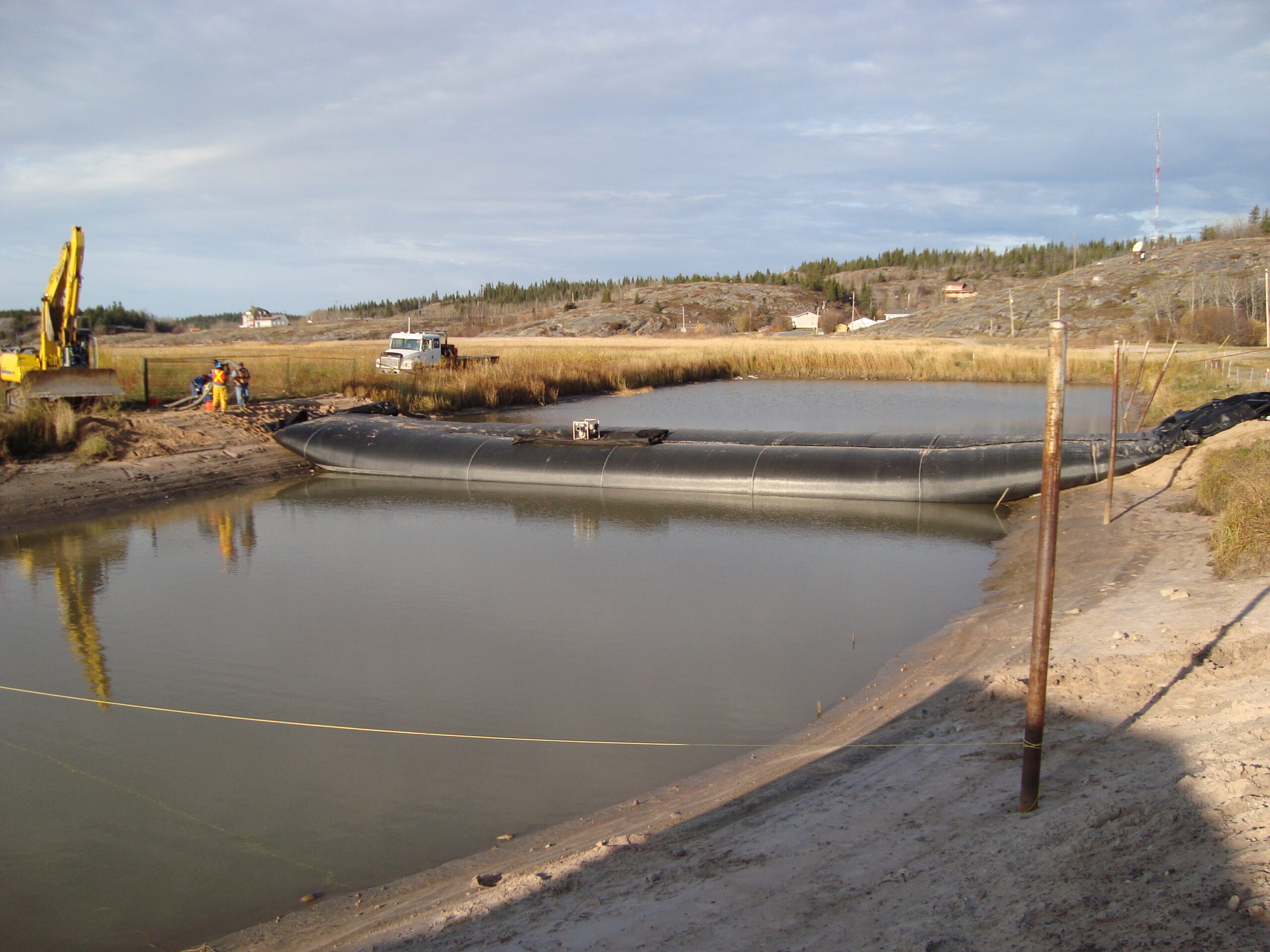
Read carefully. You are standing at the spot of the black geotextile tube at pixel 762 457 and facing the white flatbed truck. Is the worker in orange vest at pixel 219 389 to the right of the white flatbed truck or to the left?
left

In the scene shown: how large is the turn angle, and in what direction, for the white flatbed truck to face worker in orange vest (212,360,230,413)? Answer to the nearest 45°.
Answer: approximately 45° to its left

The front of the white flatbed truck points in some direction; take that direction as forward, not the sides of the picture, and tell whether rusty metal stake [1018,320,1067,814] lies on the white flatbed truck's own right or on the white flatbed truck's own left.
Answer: on the white flatbed truck's own left

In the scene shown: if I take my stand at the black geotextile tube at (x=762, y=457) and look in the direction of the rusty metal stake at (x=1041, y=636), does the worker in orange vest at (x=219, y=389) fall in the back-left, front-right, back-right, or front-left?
back-right

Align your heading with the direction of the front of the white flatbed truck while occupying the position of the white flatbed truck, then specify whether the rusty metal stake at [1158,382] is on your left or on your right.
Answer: on your left

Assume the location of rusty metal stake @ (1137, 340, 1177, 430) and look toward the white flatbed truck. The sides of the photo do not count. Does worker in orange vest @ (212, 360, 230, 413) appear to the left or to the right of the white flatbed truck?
left

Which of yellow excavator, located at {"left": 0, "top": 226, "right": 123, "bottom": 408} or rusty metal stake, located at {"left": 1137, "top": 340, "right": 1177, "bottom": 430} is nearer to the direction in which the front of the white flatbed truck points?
the yellow excavator

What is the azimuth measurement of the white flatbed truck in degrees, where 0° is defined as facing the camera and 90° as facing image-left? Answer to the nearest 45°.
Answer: approximately 45°
